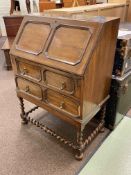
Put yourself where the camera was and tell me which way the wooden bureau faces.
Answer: facing the viewer and to the left of the viewer
